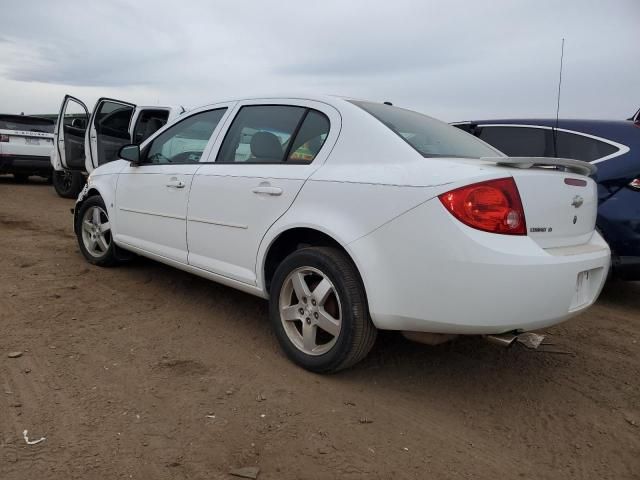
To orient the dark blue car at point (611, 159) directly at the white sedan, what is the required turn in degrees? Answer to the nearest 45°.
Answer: approximately 90° to its left

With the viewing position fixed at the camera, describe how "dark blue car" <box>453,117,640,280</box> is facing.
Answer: facing away from the viewer and to the left of the viewer

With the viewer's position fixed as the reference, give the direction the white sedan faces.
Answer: facing away from the viewer and to the left of the viewer

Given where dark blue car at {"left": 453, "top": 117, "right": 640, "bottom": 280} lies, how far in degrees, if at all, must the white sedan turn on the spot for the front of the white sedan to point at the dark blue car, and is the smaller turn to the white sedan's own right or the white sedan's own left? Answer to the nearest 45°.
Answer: approximately 90° to the white sedan's own right

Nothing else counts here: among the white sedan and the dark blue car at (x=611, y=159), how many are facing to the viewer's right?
0
